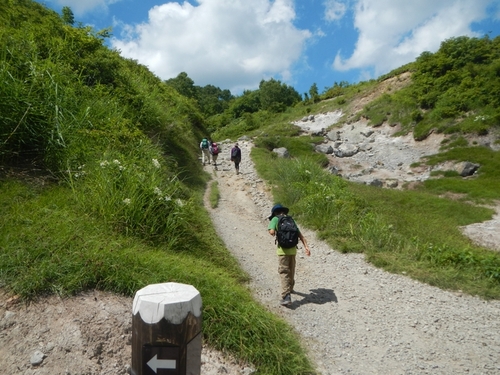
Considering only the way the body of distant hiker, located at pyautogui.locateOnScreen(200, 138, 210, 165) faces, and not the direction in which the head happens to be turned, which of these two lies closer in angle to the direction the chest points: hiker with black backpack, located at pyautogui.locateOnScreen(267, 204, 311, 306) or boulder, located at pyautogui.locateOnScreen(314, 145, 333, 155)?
the boulder

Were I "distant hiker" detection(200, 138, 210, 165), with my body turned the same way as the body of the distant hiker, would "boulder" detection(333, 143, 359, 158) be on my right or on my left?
on my right

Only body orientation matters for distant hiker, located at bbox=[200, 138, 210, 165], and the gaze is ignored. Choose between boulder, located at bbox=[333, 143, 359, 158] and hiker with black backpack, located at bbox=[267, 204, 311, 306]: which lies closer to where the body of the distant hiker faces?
the boulder

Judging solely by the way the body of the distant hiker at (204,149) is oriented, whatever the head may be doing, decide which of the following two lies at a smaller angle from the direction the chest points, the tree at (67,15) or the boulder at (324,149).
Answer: the boulder

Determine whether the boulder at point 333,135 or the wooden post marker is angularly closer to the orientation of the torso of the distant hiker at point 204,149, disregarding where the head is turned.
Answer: the boulder

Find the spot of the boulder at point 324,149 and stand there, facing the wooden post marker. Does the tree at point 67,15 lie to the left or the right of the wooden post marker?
right

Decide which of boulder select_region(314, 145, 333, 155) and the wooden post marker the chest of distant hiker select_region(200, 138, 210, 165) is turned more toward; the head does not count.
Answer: the boulder

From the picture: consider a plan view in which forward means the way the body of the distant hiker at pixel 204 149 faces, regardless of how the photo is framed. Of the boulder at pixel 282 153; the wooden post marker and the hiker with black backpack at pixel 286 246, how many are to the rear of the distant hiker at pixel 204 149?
2

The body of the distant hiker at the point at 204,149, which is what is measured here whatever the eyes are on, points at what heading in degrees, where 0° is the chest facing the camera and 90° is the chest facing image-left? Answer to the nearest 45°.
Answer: approximately 180°

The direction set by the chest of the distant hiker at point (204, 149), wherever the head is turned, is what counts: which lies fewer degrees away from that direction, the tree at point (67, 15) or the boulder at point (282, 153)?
the boulder

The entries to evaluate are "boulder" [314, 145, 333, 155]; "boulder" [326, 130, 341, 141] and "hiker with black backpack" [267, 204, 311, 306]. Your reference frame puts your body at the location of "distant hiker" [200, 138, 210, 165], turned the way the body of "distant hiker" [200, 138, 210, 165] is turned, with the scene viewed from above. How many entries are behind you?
1

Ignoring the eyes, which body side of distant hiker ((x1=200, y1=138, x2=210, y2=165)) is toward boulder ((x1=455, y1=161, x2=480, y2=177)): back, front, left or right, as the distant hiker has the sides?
right

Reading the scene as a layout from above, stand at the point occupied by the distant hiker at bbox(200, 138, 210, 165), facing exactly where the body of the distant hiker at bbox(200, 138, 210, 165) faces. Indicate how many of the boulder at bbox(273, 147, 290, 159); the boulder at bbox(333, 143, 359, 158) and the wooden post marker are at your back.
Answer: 1

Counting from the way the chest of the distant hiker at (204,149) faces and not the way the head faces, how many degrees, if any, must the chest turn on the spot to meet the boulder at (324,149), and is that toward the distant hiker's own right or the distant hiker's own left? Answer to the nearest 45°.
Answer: approximately 45° to the distant hiker's own right

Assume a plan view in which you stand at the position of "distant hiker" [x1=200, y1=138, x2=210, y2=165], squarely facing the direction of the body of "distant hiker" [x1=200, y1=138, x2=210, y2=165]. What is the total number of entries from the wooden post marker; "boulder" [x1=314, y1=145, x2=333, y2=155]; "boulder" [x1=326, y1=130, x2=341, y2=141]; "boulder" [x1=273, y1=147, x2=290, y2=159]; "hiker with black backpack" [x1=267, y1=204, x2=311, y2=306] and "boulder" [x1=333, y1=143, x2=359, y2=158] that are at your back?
2
